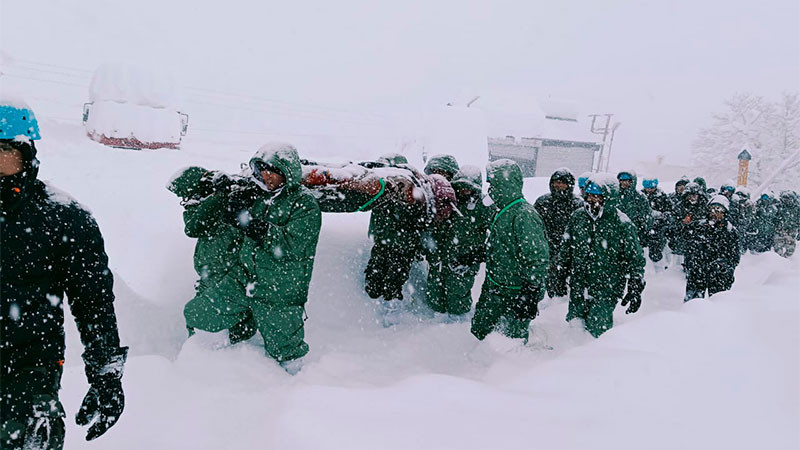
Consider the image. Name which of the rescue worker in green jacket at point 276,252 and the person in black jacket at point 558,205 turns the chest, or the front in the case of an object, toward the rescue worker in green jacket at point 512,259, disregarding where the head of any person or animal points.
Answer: the person in black jacket

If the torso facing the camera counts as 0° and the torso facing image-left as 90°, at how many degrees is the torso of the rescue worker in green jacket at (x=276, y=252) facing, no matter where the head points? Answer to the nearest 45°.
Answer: approximately 45°

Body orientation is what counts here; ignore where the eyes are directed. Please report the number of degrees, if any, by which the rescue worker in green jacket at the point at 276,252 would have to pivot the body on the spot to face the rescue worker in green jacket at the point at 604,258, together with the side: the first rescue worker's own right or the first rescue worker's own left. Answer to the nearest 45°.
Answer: approximately 135° to the first rescue worker's own left

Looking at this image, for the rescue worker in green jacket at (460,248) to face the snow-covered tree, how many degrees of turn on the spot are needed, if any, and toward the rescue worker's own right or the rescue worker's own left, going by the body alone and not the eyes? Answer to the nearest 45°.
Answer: approximately 180°

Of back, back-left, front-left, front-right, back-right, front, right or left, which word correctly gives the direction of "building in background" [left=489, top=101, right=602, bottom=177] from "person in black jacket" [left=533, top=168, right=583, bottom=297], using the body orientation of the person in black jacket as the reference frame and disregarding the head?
back

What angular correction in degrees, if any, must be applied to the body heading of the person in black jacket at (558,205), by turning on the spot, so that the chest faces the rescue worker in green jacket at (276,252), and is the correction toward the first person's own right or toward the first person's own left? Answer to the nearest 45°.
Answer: approximately 45° to the first person's own right

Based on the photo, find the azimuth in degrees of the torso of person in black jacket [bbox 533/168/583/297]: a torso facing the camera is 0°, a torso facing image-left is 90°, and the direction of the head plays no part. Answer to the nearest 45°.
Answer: approximately 0°

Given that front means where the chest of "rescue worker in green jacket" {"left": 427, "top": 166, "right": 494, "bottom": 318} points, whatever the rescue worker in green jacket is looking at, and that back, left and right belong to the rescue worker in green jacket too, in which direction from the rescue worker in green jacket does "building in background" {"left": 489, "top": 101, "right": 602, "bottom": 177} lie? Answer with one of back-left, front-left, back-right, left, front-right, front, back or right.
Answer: back-right
